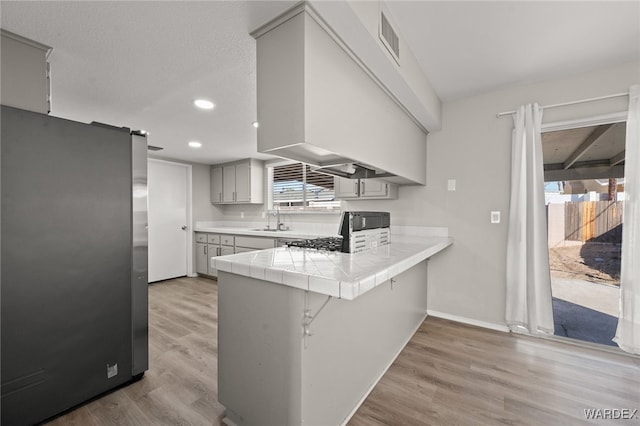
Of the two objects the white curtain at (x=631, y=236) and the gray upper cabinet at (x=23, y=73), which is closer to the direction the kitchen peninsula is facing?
the gray upper cabinet

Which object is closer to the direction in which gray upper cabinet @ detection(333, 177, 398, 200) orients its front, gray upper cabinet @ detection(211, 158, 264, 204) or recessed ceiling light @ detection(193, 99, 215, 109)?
the recessed ceiling light

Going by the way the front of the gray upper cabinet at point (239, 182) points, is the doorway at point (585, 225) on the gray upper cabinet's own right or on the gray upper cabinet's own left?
on the gray upper cabinet's own left

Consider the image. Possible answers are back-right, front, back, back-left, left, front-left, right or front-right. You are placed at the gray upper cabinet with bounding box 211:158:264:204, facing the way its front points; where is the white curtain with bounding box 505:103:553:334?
left

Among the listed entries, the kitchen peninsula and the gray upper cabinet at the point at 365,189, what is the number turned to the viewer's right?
0

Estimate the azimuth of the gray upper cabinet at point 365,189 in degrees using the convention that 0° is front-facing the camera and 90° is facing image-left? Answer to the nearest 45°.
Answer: approximately 45°

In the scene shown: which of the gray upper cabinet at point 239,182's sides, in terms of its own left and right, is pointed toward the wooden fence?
left

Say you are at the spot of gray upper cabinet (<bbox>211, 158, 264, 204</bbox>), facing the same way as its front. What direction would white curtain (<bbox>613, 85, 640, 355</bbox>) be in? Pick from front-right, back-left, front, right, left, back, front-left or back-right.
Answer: left

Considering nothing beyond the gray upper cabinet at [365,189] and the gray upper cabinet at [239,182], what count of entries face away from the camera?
0

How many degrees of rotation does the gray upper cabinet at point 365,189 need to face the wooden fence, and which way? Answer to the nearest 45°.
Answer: approximately 135° to its left

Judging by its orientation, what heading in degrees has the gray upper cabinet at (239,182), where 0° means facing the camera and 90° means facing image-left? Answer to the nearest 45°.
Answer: approximately 45°
